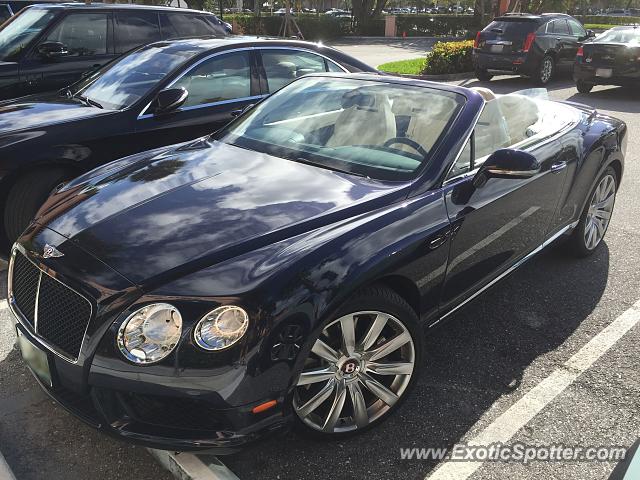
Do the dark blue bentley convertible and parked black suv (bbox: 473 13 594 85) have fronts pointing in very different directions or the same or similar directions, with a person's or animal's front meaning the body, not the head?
very different directions

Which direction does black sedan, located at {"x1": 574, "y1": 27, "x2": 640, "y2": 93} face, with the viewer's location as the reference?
facing away from the viewer and to the right of the viewer

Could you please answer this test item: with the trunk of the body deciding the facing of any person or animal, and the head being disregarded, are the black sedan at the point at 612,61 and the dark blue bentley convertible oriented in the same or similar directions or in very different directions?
very different directions

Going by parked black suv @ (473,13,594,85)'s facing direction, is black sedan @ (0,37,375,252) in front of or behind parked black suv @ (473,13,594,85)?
behind

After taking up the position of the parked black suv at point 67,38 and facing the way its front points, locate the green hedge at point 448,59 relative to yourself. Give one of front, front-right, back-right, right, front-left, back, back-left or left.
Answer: back

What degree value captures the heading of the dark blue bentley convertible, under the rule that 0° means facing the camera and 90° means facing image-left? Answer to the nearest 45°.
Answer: approximately 45°

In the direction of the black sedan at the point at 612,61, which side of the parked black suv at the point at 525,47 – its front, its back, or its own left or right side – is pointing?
right

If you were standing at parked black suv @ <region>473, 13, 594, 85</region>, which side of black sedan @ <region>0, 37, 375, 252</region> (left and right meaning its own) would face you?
back

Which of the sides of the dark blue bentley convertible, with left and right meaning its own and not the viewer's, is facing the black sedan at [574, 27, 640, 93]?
back

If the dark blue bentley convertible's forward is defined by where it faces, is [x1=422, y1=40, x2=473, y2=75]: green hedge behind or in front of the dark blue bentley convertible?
behind
